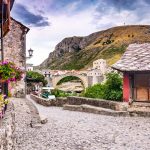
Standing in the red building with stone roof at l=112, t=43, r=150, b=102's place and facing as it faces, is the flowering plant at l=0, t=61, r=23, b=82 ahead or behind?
ahead

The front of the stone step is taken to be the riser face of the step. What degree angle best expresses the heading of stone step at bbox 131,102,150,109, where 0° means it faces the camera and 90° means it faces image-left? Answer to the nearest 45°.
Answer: approximately 0°

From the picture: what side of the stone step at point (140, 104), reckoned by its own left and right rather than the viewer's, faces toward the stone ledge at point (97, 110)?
right

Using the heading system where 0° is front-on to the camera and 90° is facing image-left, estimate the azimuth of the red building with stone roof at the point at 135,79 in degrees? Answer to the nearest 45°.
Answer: approximately 0°

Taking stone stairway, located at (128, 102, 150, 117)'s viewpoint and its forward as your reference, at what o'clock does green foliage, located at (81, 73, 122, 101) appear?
The green foliage is roughly at 5 o'clock from the stone stairway.

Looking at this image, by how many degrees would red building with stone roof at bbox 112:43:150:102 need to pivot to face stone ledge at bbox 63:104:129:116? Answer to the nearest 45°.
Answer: approximately 45° to its right

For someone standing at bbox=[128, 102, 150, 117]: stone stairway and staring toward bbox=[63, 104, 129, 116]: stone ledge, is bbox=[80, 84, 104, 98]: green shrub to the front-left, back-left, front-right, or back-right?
front-right
